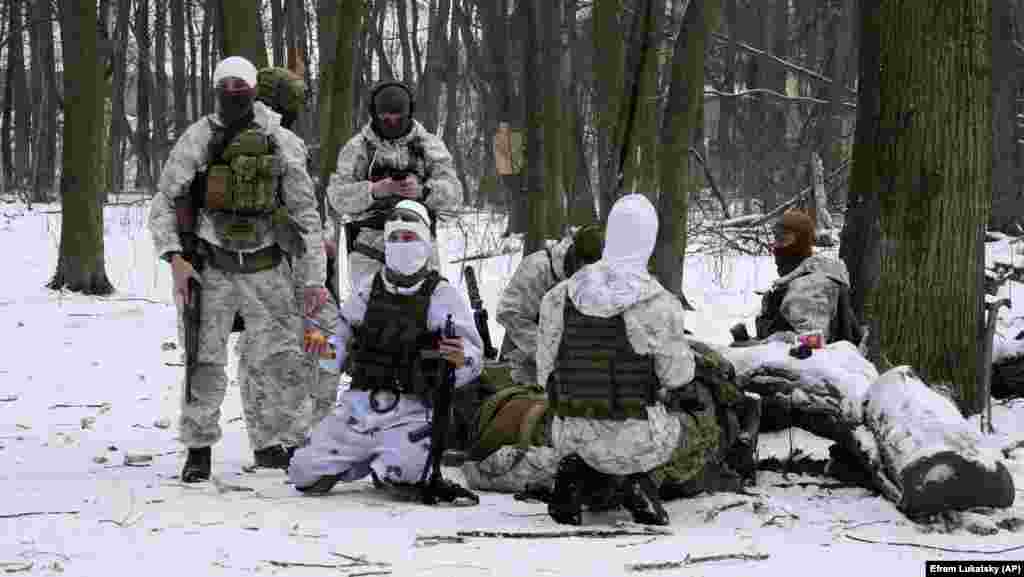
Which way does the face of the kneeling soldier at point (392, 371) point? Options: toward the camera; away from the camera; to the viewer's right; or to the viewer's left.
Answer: toward the camera

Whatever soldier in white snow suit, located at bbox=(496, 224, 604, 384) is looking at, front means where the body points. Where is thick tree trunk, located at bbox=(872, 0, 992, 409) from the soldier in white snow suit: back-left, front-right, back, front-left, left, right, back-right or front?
front

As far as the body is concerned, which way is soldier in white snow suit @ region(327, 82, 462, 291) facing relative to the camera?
toward the camera

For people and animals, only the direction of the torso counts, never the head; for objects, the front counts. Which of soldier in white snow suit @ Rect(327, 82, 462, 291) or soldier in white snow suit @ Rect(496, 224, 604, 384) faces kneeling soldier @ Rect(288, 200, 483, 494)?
soldier in white snow suit @ Rect(327, 82, 462, 291)

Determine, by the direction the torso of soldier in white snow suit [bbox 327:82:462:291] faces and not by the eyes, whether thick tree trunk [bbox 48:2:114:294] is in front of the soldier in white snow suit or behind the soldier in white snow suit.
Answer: behind

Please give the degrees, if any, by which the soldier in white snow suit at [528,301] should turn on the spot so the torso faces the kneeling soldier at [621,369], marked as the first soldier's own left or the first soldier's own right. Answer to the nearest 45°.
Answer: approximately 90° to the first soldier's own right

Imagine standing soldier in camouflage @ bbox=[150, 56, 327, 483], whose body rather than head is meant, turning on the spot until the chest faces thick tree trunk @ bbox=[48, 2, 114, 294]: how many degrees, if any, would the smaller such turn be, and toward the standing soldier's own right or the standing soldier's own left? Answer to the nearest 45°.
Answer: approximately 180°

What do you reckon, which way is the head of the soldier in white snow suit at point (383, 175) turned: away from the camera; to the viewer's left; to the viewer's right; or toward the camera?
toward the camera

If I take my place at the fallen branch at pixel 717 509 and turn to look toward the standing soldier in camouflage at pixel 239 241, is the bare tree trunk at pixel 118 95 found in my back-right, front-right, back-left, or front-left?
front-right

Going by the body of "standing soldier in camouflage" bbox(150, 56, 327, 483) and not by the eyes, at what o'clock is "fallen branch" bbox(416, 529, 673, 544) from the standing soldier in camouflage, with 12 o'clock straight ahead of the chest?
The fallen branch is roughly at 11 o'clock from the standing soldier in camouflage.

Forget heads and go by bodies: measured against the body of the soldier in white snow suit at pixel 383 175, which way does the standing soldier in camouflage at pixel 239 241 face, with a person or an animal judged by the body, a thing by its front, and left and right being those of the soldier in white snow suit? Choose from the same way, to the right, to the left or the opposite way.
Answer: the same way

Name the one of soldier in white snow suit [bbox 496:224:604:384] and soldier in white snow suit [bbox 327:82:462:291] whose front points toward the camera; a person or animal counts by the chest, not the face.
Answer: soldier in white snow suit [bbox 327:82:462:291]

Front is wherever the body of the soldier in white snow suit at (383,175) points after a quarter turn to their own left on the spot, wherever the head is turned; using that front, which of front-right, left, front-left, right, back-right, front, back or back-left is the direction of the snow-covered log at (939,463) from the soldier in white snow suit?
front-right

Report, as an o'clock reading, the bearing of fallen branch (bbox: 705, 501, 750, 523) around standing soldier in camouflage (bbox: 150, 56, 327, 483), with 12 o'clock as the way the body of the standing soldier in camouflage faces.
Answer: The fallen branch is roughly at 10 o'clock from the standing soldier in camouflage.

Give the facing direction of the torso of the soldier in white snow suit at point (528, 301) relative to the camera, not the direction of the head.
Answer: to the viewer's right

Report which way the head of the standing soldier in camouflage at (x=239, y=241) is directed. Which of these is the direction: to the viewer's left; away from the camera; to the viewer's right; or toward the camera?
toward the camera

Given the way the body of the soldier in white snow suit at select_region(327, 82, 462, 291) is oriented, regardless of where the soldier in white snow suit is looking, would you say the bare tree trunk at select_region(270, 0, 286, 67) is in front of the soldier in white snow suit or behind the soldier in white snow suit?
behind
